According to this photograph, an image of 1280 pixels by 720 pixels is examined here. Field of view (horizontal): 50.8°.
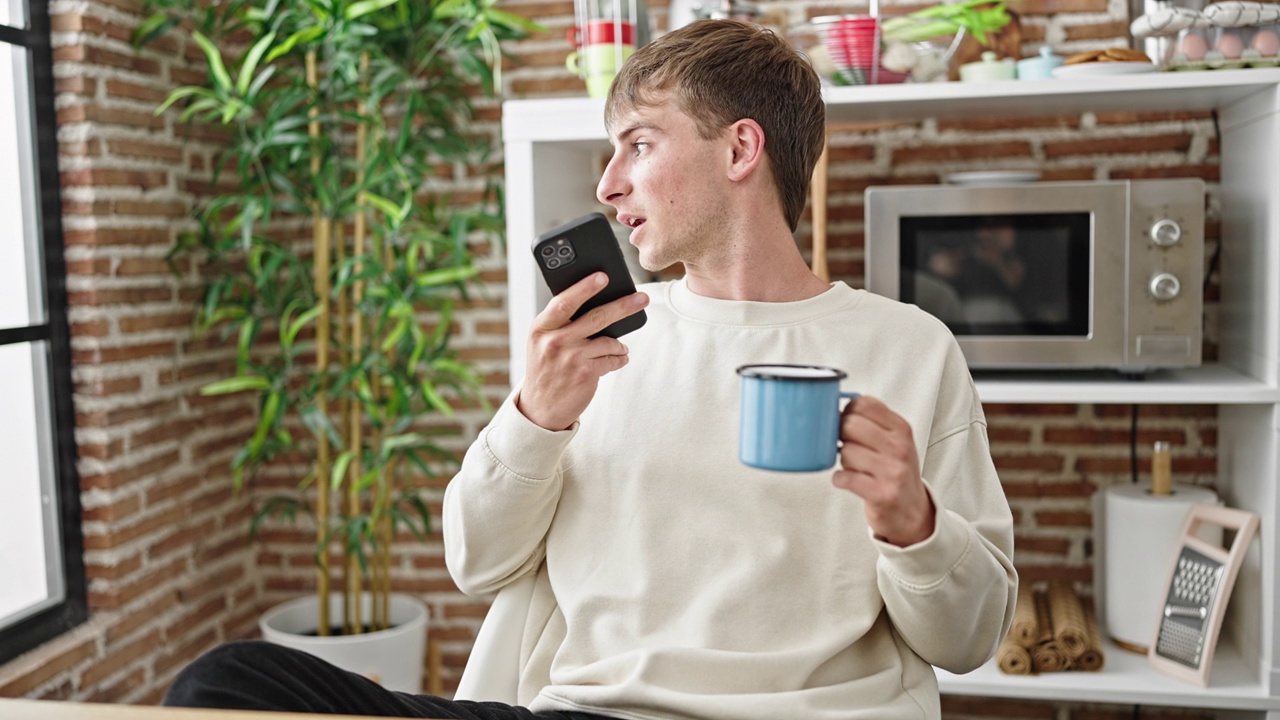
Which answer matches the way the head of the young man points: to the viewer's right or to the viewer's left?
to the viewer's left

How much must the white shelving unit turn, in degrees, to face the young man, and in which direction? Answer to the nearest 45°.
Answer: approximately 45° to its right

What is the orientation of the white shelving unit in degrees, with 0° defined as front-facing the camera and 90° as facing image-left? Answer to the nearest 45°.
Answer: approximately 0°

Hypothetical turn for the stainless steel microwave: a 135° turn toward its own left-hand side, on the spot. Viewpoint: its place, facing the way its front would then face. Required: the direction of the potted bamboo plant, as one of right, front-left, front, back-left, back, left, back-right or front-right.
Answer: back-left

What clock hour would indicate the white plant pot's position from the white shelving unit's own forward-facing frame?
The white plant pot is roughly at 3 o'clock from the white shelving unit.

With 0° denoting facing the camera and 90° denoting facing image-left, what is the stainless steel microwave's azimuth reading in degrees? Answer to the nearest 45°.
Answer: approximately 0°
